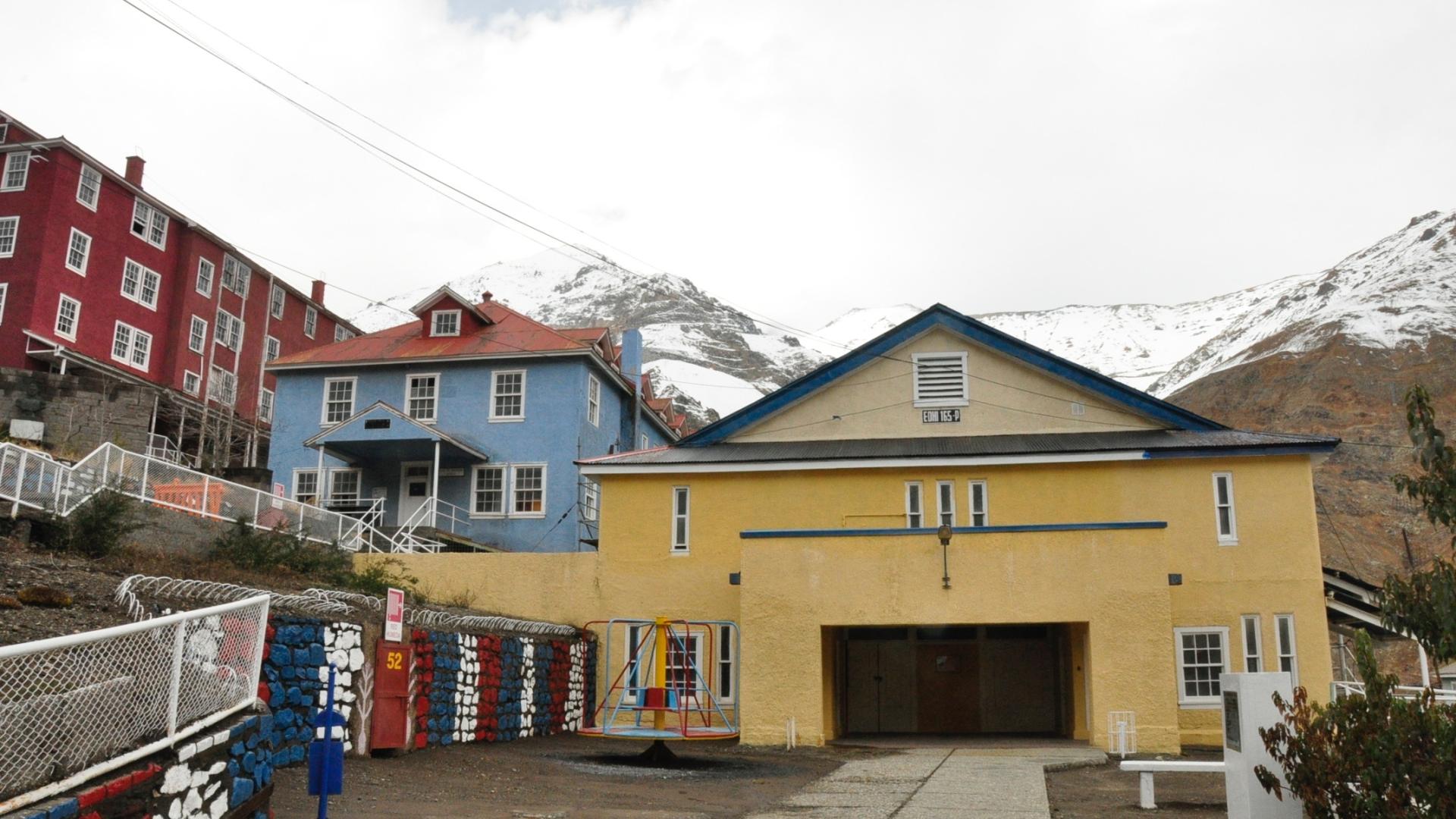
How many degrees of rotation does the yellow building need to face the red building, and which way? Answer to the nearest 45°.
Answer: approximately 135° to its right

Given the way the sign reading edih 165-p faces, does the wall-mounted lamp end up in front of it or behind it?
in front

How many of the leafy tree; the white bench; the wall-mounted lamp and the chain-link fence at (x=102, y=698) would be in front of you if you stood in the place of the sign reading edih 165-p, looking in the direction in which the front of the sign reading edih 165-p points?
4

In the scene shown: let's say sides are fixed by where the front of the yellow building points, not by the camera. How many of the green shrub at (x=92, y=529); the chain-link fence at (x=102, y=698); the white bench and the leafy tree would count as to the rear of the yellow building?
0

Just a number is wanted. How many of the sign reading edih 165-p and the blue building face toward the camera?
2

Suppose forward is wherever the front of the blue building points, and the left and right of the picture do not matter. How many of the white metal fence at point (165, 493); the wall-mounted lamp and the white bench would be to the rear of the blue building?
0

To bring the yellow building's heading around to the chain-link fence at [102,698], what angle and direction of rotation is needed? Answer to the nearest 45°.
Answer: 0° — it already faces it

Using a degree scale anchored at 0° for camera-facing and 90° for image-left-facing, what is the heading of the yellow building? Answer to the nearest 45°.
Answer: approximately 0°

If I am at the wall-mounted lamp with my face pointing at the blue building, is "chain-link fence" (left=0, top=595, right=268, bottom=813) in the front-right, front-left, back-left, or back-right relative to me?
back-left

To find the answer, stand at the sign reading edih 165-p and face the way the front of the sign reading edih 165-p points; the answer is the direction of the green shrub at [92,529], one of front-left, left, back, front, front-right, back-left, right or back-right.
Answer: front-right

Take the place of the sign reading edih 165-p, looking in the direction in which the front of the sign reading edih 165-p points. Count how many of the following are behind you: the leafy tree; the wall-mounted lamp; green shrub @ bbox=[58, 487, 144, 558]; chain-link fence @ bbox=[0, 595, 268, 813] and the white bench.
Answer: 0

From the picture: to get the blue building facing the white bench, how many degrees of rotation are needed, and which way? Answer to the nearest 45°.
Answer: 0° — it already faces it

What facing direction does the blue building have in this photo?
toward the camera

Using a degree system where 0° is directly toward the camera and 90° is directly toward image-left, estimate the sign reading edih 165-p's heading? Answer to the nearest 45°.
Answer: approximately 0°

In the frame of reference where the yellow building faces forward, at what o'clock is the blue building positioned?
The blue building is roughly at 4 o'clock from the yellow building.

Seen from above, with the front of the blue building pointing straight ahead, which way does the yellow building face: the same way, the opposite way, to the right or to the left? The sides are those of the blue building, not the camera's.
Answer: the same way

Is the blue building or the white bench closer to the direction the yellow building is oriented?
the white bench

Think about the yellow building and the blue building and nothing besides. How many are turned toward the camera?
2
